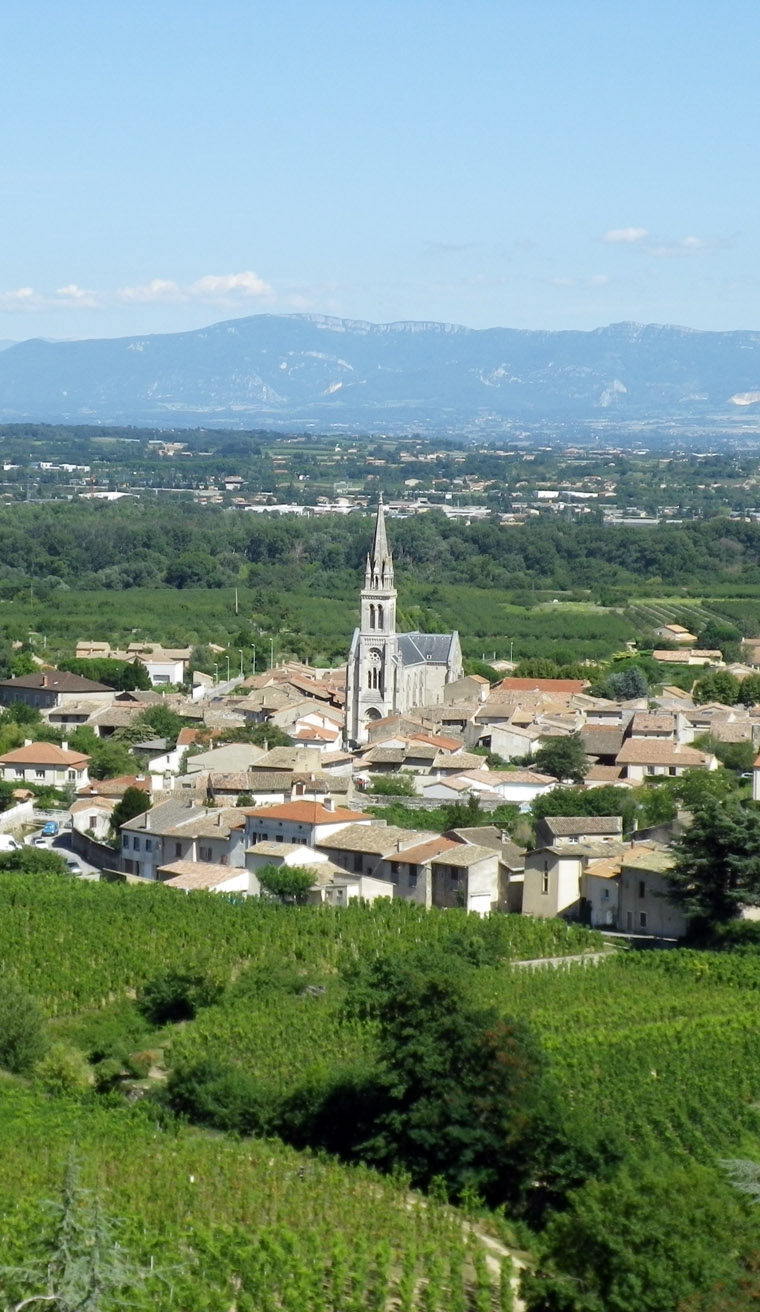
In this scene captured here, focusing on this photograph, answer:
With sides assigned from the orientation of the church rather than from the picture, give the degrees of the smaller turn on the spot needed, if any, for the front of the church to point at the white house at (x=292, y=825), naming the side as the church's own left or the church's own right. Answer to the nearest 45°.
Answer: approximately 45° to the church's own left

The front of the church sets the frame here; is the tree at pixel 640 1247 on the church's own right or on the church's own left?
on the church's own left

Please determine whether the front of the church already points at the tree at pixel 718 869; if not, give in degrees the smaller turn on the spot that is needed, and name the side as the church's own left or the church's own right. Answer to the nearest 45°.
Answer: approximately 45° to the church's own left

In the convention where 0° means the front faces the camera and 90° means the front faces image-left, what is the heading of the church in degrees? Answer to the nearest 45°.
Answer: approximately 45°
